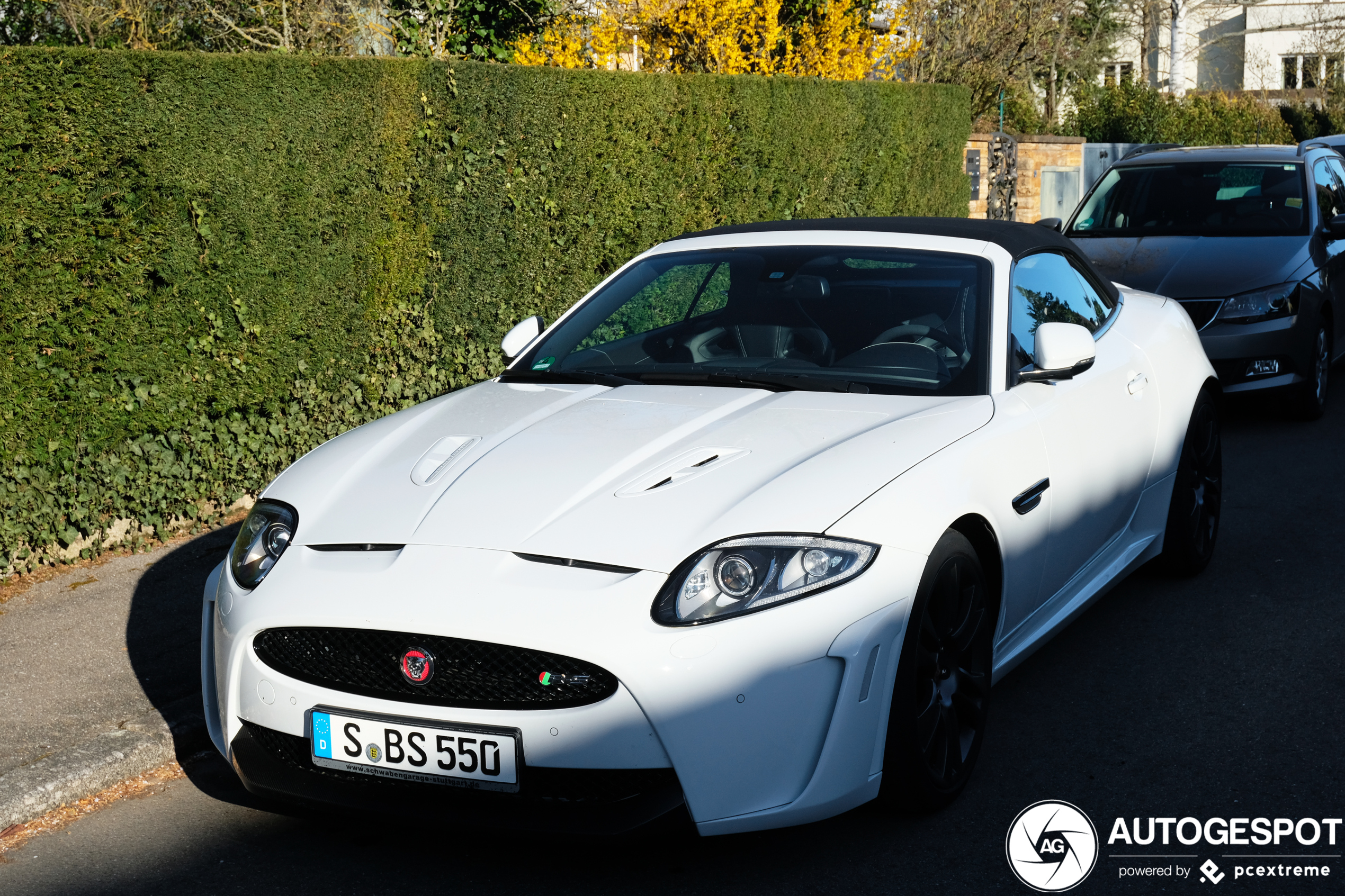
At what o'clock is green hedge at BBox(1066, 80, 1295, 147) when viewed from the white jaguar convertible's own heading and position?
The green hedge is roughly at 5 o'clock from the white jaguar convertible.

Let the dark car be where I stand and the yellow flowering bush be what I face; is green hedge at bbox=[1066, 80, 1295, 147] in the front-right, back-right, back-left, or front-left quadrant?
front-right

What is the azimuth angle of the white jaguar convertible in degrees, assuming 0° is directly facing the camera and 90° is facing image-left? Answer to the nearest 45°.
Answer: approximately 45°

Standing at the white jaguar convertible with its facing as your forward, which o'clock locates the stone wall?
The stone wall is roughly at 5 o'clock from the white jaguar convertible.

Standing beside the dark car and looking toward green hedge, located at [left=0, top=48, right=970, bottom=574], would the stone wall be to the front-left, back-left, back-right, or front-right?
back-right

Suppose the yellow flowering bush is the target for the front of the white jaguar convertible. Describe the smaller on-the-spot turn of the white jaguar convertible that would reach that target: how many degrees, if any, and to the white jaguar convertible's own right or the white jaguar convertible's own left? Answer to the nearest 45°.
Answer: approximately 135° to the white jaguar convertible's own right

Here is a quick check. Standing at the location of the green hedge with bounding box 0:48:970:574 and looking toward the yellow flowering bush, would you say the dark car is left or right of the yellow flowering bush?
right

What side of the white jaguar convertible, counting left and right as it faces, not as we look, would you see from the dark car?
back
